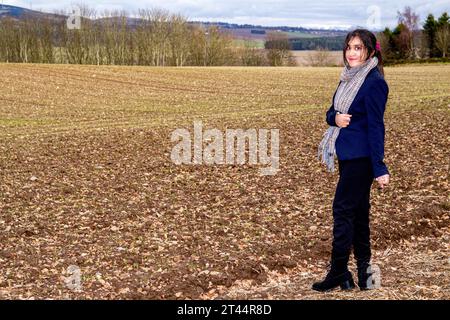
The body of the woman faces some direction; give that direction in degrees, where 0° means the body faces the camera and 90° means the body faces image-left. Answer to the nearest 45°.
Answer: approximately 45°
